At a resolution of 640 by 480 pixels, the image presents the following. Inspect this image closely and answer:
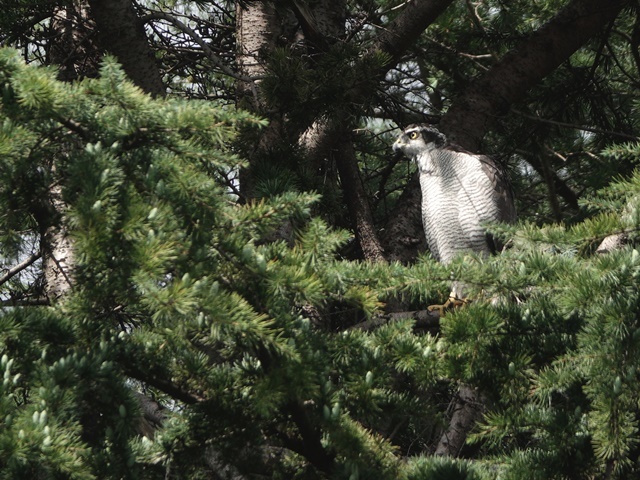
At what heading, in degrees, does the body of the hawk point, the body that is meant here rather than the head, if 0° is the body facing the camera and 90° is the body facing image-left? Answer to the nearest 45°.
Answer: approximately 45°
